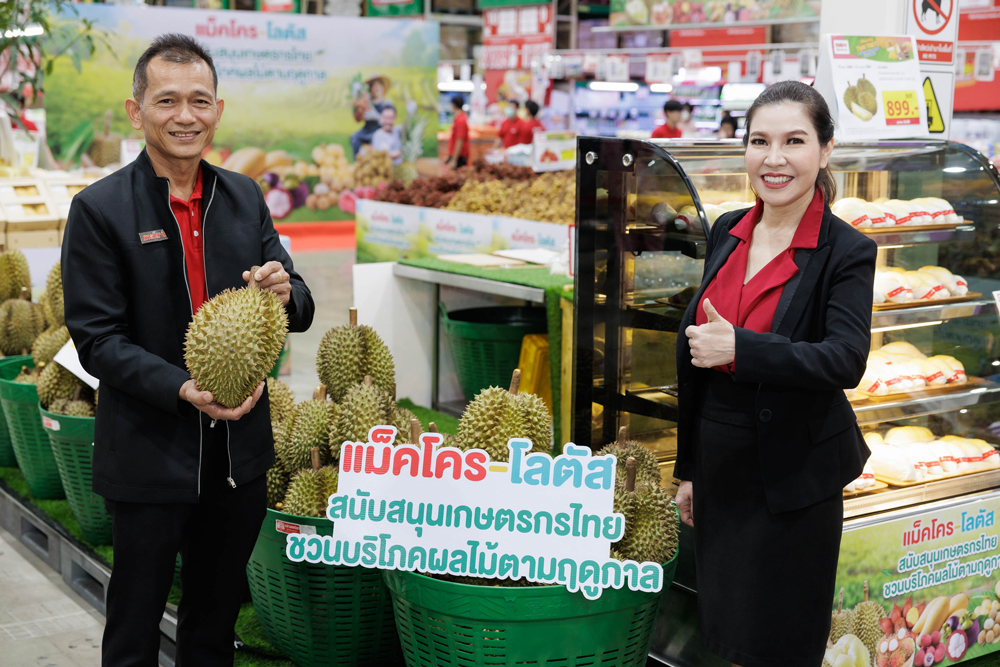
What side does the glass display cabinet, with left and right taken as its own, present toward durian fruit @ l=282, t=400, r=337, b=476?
right

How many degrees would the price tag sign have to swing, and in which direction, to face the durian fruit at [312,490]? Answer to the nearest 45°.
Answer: approximately 45° to its right

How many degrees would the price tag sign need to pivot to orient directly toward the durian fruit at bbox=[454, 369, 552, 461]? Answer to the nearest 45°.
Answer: approximately 45° to its right

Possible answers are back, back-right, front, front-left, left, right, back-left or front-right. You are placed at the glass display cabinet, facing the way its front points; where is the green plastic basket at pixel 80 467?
back-right

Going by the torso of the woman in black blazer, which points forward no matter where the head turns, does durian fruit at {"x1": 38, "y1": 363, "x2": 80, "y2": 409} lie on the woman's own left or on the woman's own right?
on the woman's own right

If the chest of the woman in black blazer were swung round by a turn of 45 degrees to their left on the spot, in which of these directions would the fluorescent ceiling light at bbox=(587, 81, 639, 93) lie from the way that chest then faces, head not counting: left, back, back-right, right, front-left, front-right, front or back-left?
back

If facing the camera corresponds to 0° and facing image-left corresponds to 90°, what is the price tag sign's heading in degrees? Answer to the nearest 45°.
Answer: approximately 0°
